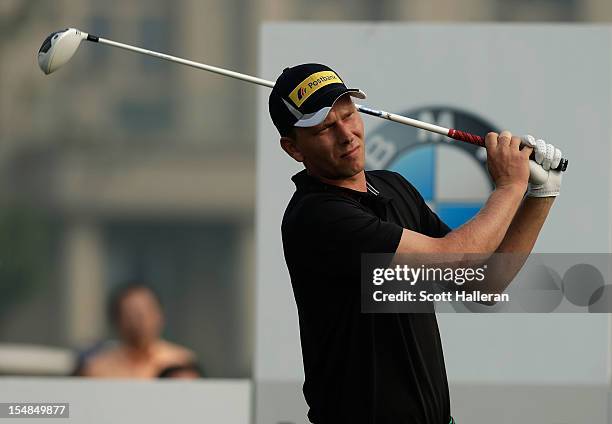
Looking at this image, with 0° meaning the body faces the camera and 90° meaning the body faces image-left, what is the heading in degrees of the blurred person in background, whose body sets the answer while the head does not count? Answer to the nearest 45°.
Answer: approximately 0°

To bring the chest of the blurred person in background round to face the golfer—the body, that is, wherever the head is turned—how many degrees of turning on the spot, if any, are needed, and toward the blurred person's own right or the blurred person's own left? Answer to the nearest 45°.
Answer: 0° — they already face them

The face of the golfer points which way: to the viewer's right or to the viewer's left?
to the viewer's right
